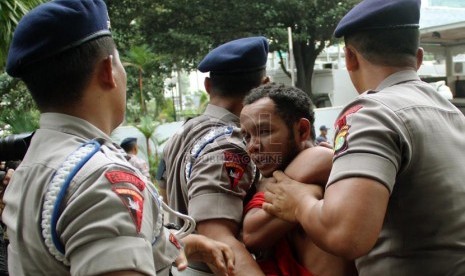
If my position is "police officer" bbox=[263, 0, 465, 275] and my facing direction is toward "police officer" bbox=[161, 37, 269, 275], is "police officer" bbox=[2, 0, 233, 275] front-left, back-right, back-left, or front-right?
front-left

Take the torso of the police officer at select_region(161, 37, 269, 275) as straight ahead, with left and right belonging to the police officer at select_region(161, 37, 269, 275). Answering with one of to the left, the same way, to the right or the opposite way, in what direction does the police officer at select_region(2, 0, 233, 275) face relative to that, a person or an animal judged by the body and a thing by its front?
the same way

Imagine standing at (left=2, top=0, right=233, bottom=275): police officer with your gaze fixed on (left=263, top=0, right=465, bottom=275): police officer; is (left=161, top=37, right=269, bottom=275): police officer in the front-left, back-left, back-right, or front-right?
front-left

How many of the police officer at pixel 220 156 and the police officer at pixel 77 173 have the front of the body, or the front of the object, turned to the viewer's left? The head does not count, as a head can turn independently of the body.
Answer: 0

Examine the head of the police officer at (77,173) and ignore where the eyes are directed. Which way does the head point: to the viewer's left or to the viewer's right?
to the viewer's right

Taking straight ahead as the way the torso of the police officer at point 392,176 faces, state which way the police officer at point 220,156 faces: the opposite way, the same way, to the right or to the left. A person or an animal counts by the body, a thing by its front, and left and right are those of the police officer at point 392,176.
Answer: to the right

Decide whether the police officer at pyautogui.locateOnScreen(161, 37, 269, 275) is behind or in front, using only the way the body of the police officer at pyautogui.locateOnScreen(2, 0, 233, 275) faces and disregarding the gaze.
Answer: in front

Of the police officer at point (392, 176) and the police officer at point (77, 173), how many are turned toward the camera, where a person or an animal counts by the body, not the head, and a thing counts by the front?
0

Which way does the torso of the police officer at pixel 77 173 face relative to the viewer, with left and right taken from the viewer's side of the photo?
facing away from the viewer and to the right of the viewer

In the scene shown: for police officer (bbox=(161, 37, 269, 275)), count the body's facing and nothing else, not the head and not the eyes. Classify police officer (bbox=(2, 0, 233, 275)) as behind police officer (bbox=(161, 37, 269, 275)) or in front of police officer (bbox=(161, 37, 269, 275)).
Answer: behind

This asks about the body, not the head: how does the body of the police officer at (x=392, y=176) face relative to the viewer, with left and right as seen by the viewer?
facing away from the viewer and to the left of the viewer

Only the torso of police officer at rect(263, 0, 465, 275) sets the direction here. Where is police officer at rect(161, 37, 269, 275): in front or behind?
in front

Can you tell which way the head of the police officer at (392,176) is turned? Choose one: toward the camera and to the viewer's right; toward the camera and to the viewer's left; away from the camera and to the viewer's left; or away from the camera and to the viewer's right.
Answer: away from the camera and to the viewer's left
